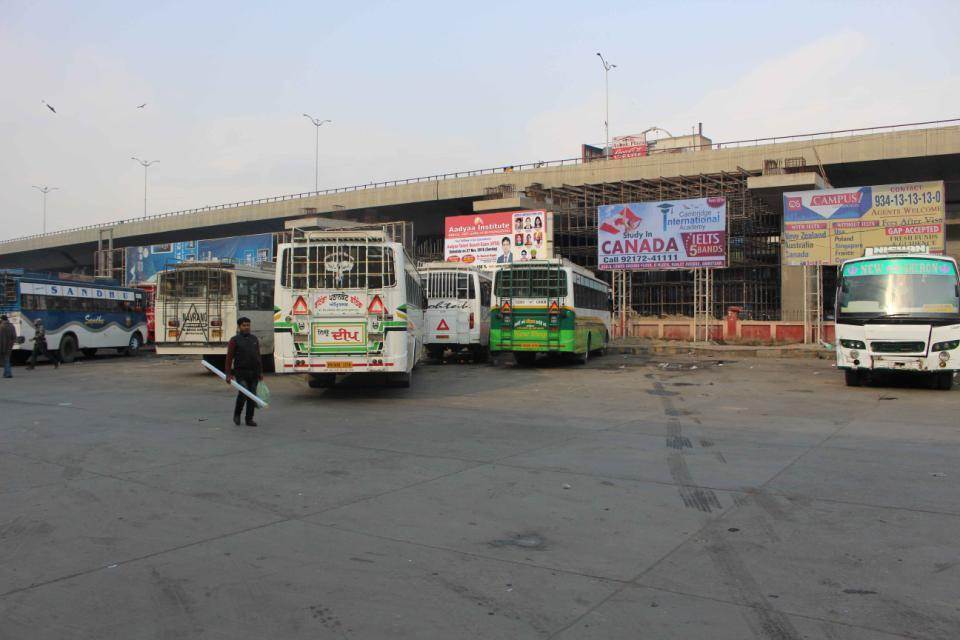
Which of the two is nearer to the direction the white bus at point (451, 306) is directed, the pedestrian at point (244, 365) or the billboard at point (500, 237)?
the billboard

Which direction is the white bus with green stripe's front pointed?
away from the camera

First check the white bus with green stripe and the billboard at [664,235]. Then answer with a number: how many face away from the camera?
1

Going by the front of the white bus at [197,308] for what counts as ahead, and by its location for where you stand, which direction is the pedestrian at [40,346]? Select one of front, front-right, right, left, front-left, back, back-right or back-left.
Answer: left

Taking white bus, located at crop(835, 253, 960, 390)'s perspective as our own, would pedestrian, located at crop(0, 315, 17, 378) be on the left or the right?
on its right

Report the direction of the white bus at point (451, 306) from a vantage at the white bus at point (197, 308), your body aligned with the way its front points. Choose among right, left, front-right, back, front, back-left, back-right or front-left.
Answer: front-right

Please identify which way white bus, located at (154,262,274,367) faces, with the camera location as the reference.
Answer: facing away from the viewer and to the right of the viewer

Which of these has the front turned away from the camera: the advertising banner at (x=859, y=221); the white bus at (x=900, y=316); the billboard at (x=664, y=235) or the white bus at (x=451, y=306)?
the white bus at (x=451, y=306)

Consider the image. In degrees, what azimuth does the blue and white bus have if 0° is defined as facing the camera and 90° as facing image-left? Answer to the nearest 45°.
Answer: approximately 225°

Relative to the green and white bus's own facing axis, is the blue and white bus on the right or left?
on its left

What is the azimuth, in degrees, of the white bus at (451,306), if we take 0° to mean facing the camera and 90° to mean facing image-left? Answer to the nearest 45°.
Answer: approximately 180°
